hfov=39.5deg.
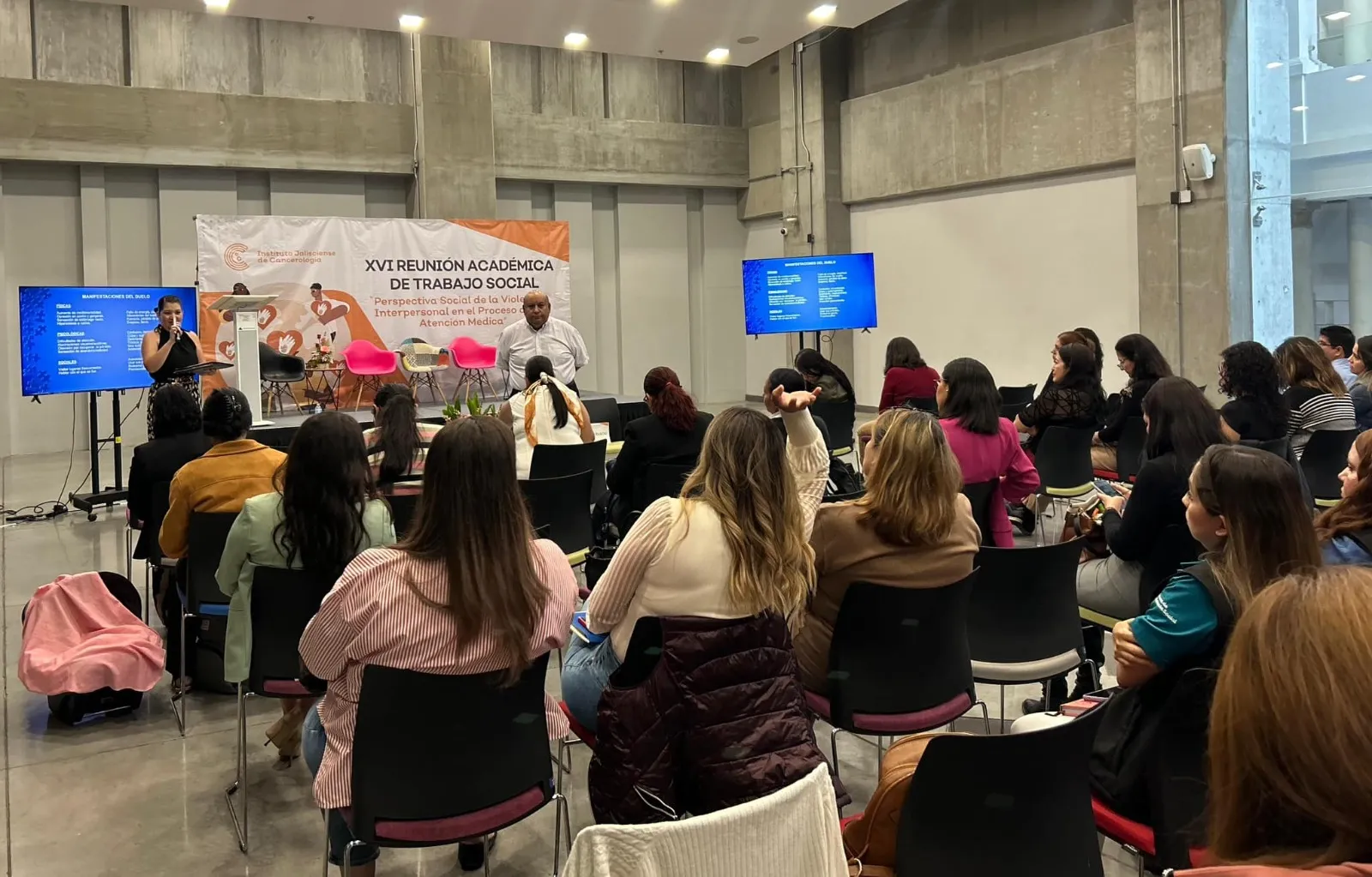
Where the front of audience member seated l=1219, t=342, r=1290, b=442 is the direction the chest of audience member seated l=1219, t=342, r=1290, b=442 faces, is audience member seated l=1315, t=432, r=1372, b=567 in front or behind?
behind

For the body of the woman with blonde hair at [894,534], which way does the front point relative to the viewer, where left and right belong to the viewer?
facing away from the viewer and to the left of the viewer

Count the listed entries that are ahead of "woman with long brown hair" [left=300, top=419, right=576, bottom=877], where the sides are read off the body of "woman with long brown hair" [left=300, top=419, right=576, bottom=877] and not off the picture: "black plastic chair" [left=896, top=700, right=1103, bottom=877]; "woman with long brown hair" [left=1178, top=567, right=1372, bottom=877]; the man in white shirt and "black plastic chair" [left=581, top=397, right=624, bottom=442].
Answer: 2

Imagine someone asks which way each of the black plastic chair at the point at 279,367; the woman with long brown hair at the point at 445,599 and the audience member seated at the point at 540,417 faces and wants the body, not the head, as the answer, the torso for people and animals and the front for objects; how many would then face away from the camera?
2

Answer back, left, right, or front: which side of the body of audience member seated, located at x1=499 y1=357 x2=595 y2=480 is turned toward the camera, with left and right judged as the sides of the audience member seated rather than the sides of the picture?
back

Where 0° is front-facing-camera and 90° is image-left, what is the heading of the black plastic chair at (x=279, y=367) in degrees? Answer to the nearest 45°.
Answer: approximately 315°

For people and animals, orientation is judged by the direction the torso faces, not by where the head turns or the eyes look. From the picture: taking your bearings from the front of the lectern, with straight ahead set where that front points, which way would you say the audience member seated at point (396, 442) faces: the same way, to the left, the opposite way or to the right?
the opposite way

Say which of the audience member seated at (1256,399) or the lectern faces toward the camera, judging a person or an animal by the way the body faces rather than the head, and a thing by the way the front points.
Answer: the lectern

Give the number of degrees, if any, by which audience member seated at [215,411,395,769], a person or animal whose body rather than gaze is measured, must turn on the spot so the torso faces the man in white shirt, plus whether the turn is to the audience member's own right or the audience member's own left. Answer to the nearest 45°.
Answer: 0° — they already face them

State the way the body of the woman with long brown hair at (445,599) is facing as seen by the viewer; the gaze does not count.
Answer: away from the camera

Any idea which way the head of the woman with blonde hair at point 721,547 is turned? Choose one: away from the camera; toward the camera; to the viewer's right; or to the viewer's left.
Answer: away from the camera

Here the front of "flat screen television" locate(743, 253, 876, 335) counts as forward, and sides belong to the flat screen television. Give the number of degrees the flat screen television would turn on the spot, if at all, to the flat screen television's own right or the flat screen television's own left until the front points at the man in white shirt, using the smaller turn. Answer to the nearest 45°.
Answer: approximately 45° to the flat screen television's own right

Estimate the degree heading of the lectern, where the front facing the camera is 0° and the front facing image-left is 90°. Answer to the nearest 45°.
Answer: approximately 0°

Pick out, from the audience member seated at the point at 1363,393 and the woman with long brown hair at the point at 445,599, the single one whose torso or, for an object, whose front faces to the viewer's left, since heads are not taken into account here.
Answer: the audience member seated

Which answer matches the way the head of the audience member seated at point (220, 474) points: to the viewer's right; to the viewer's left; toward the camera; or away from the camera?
away from the camera
